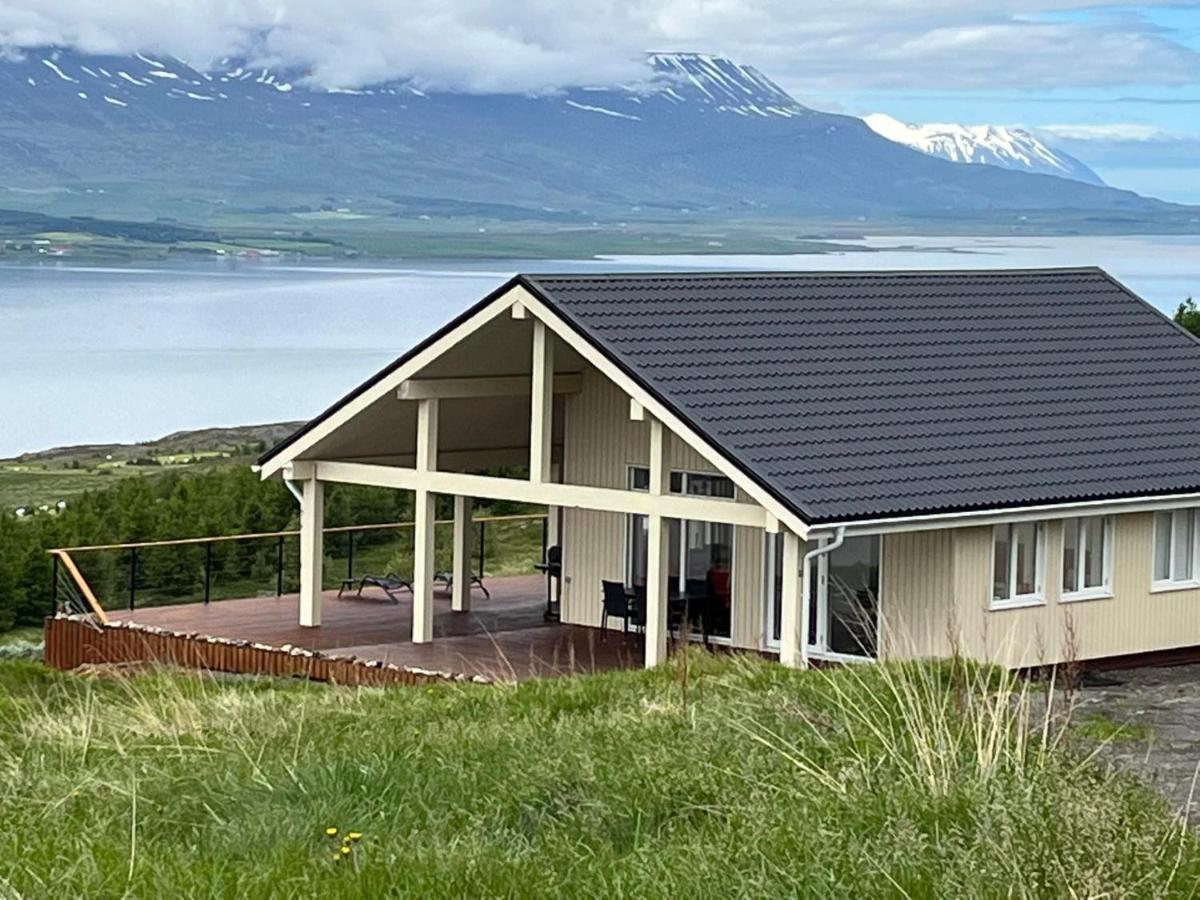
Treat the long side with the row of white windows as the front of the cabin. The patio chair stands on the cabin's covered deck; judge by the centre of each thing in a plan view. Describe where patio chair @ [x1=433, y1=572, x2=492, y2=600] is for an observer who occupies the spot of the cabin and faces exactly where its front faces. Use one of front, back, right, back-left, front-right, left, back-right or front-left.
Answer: right

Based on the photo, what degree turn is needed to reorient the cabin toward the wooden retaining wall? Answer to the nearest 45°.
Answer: approximately 45° to its right

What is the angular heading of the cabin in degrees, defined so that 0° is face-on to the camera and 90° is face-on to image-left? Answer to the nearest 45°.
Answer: approximately 45°

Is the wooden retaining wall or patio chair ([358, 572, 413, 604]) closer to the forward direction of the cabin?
the wooden retaining wall

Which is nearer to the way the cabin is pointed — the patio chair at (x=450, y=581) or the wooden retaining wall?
the wooden retaining wall
